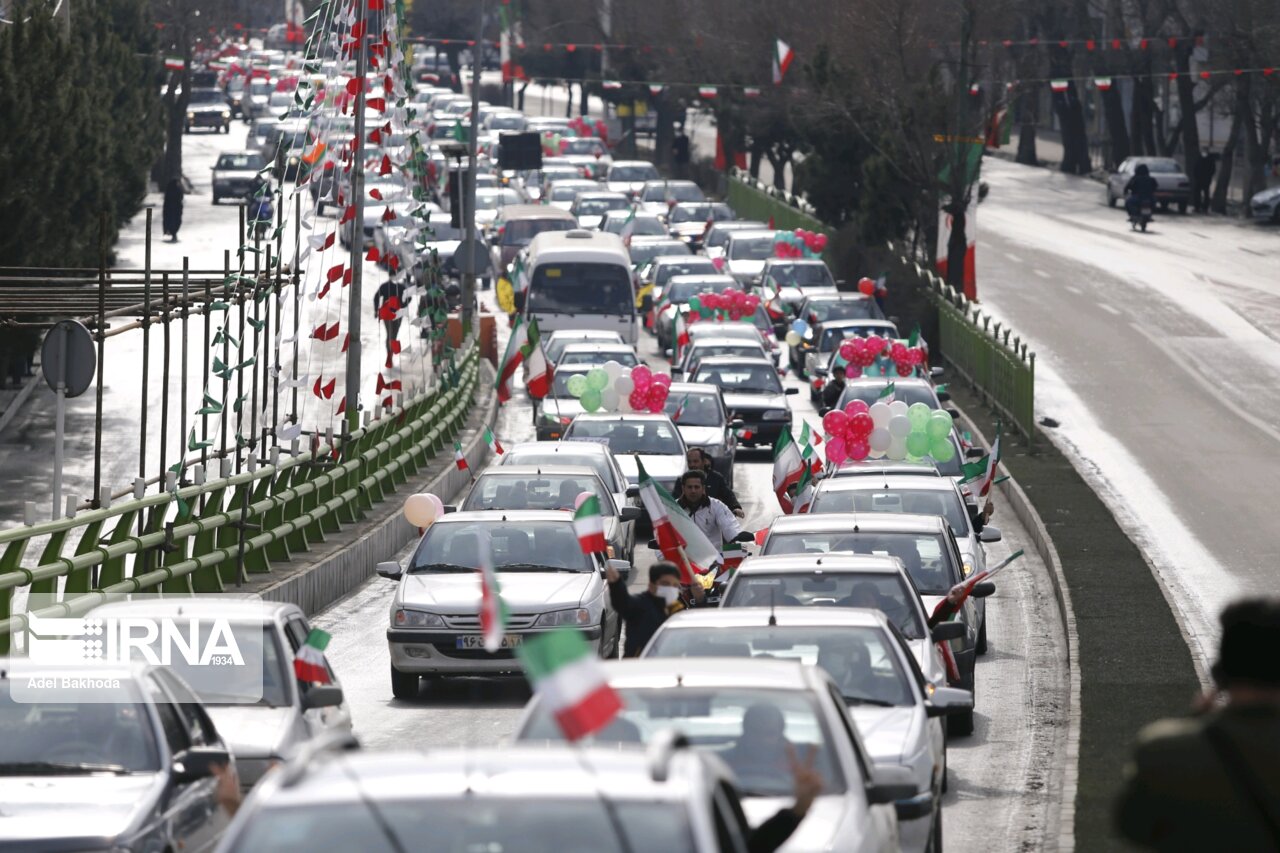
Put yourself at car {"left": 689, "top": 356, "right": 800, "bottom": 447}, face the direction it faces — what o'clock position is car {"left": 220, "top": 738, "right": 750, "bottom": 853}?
car {"left": 220, "top": 738, "right": 750, "bottom": 853} is roughly at 12 o'clock from car {"left": 689, "top": 356, "right": 800, "bottom": 447}.

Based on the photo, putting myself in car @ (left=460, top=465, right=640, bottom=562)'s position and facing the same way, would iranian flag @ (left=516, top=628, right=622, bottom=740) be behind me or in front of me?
in front

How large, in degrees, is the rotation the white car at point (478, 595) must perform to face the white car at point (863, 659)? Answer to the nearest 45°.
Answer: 0° — it already faces it

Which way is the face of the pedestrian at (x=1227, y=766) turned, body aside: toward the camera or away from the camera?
away from the camera

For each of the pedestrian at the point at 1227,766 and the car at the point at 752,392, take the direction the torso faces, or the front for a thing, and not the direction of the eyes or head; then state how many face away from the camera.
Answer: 1

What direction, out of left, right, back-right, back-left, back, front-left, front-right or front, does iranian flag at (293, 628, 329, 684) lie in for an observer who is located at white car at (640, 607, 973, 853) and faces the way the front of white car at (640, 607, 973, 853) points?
right

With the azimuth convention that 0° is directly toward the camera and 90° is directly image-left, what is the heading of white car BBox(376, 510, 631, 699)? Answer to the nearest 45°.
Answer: approximately 0°

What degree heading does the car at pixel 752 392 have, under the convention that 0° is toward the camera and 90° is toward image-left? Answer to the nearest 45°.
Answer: approximately 0°

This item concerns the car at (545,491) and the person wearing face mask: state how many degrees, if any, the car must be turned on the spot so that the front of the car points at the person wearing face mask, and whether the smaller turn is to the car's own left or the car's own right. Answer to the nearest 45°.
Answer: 0° — it already faces them

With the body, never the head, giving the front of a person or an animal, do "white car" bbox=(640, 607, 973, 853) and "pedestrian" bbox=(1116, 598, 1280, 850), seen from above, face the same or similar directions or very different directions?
very different directions

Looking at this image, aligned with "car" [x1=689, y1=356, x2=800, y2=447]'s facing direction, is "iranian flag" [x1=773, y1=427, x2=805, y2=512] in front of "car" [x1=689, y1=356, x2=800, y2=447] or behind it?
in front
